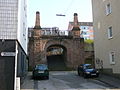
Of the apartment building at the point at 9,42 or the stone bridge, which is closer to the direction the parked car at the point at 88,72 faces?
the apartment building

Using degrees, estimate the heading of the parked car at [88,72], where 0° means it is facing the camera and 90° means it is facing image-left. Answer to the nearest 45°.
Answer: approximately 315°

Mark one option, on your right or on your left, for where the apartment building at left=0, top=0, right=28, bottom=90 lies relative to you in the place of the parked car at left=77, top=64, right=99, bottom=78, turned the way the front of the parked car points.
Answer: on your right

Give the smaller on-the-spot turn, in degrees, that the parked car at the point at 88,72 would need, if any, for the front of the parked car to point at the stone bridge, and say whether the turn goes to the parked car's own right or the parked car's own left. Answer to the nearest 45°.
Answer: approximately 135° to the parked car's own left
